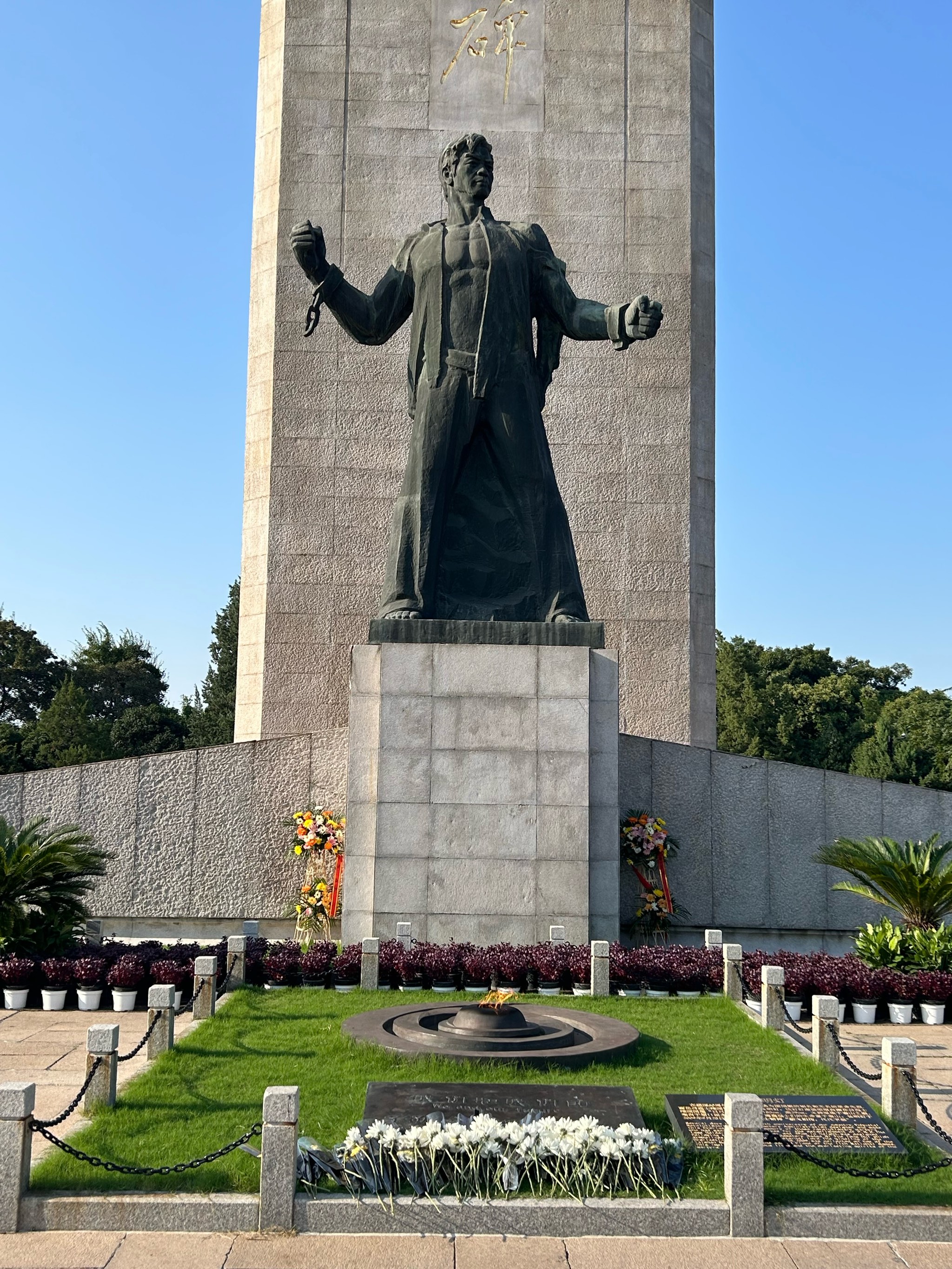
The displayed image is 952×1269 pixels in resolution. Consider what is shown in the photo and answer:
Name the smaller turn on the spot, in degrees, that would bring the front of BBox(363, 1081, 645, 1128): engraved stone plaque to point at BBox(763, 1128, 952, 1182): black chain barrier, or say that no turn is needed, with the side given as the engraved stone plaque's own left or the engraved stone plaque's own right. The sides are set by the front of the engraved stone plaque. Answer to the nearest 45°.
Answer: approximately 90° to the engraved stone plaque's own left

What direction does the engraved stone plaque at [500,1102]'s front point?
toward the camera

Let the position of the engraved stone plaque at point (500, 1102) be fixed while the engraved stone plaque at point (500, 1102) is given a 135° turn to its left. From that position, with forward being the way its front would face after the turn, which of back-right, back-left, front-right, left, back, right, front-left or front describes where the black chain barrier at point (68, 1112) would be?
back-left

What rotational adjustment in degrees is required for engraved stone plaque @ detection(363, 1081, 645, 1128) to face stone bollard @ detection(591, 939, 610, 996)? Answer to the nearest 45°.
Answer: approximately 180°

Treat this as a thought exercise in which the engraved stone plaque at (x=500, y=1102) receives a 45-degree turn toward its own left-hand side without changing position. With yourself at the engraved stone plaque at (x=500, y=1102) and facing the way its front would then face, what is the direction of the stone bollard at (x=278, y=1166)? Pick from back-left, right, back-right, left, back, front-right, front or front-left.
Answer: right

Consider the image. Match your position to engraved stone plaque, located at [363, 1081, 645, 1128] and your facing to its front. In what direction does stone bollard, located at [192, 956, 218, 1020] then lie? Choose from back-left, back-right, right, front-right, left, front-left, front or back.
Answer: back-right

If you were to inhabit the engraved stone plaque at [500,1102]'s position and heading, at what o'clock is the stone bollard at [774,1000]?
The stone bollard is roughly at 7 o'clock from the engraved stone plaque.

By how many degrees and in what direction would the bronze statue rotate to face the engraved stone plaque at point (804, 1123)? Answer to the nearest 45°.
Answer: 0° — it already faces it

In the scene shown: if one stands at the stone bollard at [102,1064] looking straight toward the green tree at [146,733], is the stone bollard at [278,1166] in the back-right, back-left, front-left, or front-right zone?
back-right

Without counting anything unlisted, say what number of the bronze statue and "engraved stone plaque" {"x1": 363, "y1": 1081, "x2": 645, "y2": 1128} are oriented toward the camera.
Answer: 2

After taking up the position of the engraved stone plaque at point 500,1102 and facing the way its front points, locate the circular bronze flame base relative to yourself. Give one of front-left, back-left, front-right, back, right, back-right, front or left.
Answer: back

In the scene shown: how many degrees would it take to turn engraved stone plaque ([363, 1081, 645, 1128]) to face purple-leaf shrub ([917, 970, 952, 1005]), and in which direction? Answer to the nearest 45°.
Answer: approximately 135° to its left

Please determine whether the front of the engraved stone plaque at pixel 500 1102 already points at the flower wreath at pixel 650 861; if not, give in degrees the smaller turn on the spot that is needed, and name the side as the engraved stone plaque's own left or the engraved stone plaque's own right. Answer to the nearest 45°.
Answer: approximately 180°
